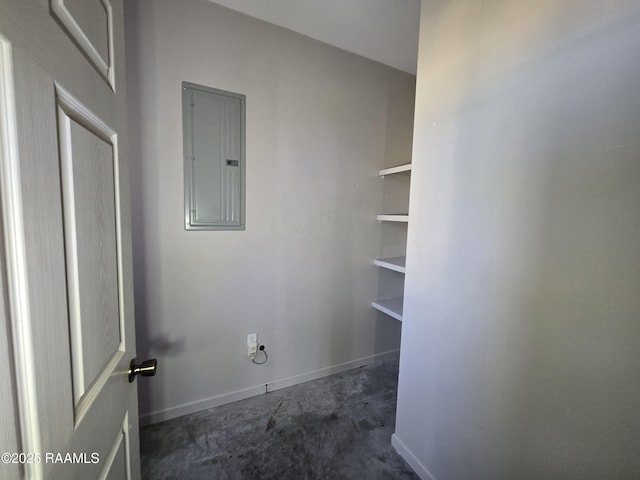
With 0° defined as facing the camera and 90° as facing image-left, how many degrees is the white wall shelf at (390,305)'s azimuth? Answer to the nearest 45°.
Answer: approximately 45°

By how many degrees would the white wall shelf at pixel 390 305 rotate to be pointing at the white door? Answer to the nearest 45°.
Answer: approximately 45° to its left

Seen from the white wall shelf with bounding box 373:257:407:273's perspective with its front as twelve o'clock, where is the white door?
The white door is roughly at 11 o'clock from the white wall shelf.

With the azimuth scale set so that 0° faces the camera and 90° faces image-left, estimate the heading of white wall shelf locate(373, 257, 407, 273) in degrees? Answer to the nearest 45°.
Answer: approximately 45°
